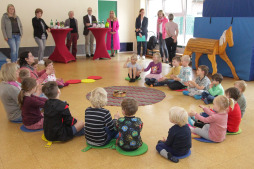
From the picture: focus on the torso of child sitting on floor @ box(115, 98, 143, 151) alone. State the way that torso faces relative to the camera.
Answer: away from the camera

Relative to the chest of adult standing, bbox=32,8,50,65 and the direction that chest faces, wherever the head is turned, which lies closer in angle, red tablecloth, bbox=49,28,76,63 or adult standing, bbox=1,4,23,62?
the red tablecloth

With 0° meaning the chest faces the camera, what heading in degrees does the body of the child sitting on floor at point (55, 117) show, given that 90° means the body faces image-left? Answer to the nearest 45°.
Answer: approximately 225°

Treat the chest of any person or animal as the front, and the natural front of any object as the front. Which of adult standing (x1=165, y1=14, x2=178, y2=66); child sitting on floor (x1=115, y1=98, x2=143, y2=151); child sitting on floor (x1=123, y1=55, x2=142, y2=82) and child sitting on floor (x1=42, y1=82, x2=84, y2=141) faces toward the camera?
child sitting on floor (x1=123, y1=55, x2=142, y2=82)

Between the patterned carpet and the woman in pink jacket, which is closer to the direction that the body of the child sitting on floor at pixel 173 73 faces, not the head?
the patterned carpet

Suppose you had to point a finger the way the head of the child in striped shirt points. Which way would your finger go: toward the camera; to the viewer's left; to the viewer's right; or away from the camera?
away from the camera

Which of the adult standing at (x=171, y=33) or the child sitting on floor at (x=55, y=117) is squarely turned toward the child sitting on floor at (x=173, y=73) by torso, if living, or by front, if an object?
the child sitting on floor at (x=55, y=117)

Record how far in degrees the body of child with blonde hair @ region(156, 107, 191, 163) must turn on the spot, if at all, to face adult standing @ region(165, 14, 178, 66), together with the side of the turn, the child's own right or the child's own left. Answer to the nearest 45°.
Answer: approximately 45° to the child's own right

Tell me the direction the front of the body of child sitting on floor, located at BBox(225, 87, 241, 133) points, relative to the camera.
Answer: to the viewer's left

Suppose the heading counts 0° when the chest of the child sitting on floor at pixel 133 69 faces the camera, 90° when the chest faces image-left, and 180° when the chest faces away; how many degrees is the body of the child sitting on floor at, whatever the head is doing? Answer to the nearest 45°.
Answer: approximately 0°

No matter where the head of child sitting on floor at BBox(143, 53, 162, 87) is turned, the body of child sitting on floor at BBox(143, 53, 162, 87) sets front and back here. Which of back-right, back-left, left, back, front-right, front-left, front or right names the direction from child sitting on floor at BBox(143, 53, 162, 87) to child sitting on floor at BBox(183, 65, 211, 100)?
left

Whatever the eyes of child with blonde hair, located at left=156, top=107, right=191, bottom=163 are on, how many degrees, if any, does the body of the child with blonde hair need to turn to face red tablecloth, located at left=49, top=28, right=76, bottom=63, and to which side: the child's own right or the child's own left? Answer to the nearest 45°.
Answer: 0° — they already face it

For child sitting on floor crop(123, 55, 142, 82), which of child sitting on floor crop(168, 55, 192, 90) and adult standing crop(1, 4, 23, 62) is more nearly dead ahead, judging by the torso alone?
the child sitting on floor
